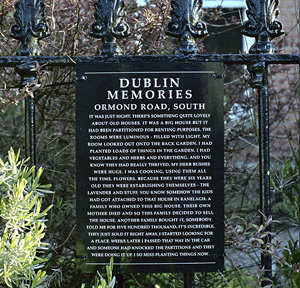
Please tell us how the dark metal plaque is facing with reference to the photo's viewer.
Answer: facing the viewer

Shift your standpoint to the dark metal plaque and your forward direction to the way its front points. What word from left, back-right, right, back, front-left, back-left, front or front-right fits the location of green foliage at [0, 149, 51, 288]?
front-right
